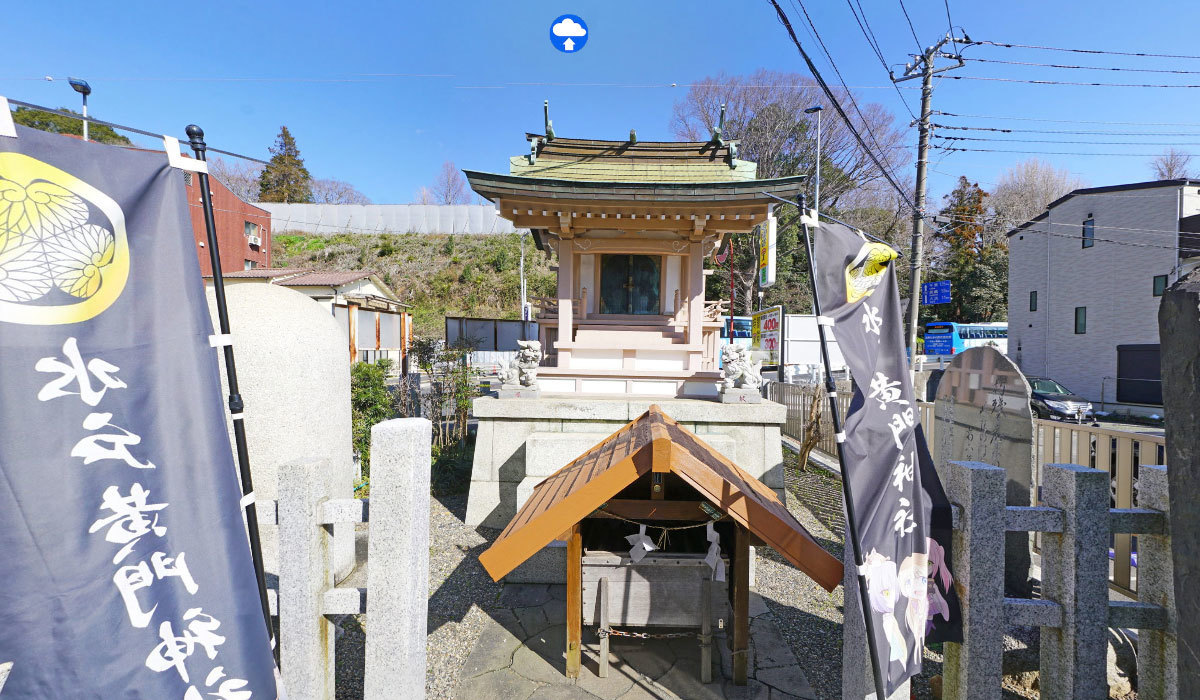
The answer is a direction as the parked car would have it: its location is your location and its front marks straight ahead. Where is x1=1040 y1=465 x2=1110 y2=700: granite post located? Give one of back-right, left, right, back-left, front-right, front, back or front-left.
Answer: front-right

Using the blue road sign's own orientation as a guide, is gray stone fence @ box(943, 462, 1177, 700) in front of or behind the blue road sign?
in front

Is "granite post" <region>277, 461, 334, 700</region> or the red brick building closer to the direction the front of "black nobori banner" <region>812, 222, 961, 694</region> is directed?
the granite post

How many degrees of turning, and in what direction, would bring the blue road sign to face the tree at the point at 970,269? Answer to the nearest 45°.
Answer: approximately 180°

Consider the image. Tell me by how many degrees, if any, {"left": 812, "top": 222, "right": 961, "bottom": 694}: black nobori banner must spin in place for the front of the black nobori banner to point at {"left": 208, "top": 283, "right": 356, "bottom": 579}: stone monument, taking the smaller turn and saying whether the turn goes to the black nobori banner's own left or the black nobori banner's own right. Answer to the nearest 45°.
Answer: approximately 90° to the black nobori banner's own right

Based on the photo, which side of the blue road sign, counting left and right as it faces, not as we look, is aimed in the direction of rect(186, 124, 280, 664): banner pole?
front

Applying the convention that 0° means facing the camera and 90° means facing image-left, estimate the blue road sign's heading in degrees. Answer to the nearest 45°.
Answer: approximately 0°

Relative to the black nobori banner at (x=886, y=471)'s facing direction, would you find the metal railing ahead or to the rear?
to the rear

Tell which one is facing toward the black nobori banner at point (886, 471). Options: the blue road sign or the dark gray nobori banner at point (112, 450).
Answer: the blue road sign
